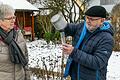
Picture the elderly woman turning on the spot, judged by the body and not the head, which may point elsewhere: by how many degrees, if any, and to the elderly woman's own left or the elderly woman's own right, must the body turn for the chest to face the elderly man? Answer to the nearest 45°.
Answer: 0° — they already face them

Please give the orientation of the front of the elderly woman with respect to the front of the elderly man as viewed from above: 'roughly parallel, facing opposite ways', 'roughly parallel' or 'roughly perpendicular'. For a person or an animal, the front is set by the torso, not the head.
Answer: roughly perpendicular

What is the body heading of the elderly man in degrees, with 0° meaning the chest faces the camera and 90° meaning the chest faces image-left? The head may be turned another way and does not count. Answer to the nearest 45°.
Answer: approximately 45°

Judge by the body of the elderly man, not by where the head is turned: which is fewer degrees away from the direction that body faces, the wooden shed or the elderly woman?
the elderly woman

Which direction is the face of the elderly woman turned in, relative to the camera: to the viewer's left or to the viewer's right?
to the viewer's right

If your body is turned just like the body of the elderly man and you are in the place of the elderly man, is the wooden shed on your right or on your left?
on your right

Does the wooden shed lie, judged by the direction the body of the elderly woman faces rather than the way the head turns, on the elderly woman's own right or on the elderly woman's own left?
on the elderly woman's own left

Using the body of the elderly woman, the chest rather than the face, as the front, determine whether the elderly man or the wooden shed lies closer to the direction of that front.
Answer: the elderly man

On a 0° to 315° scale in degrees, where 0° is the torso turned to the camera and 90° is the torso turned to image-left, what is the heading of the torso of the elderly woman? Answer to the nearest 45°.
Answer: approximately 315°

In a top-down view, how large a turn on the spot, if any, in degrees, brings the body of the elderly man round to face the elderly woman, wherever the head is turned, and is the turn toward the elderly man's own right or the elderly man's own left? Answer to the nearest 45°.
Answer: approximately 45° to the elderly man's own right
